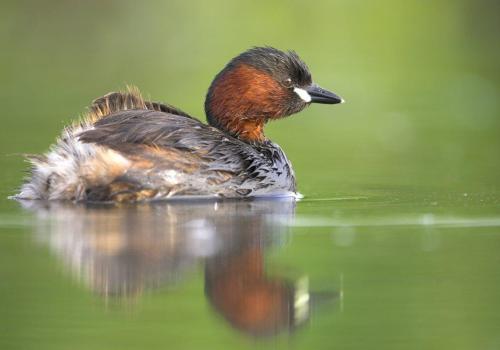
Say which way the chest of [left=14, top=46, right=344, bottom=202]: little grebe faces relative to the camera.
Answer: to the viewer's right
